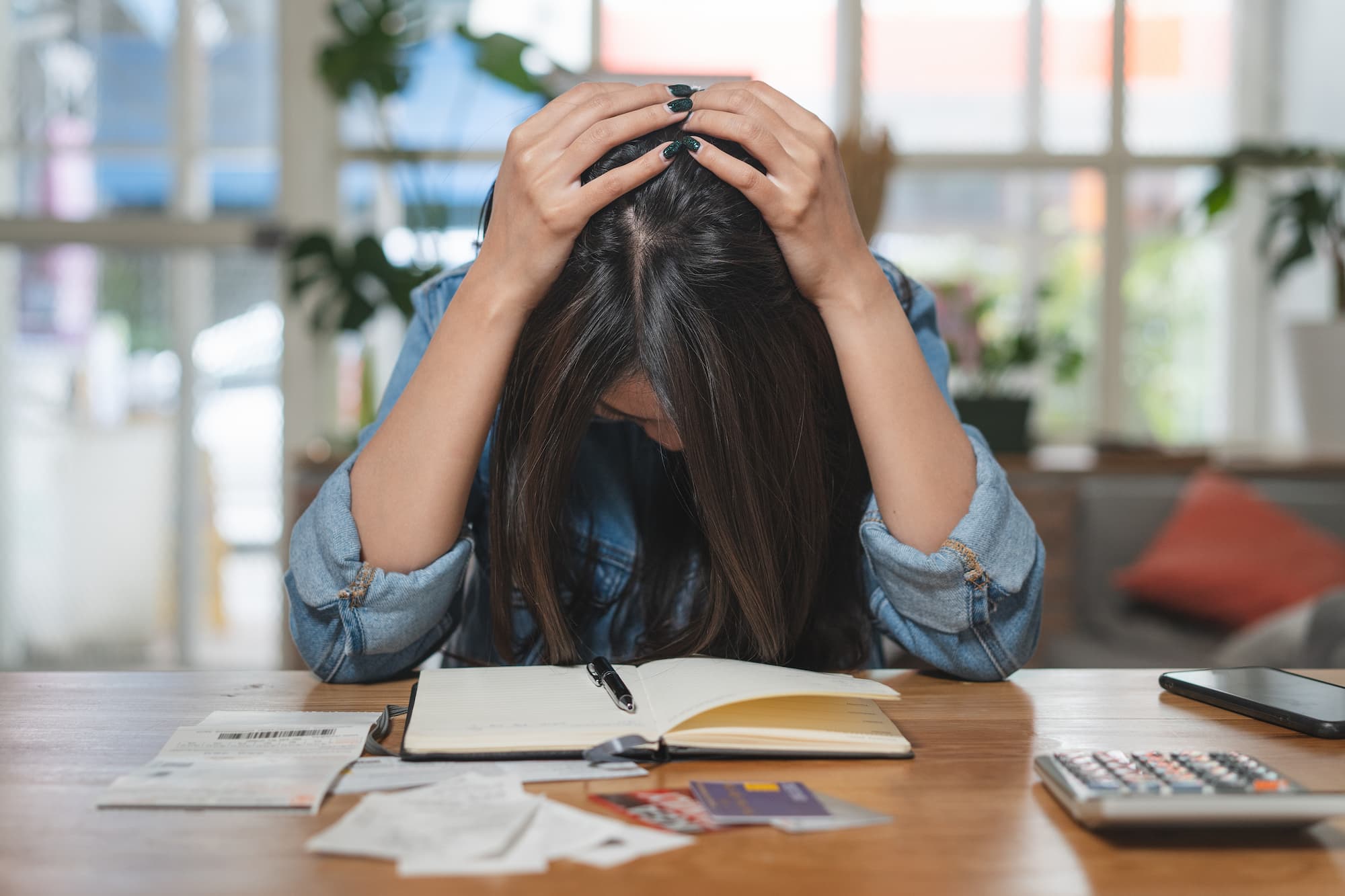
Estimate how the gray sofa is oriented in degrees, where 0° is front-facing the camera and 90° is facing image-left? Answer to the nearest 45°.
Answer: approximately 0°

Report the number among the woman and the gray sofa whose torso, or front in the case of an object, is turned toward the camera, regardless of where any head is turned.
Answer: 2

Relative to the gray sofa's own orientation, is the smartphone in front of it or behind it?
in front

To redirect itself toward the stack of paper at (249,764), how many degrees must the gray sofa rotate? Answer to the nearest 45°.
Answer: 0° — it already faces it

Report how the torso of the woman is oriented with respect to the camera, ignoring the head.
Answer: toward the camera

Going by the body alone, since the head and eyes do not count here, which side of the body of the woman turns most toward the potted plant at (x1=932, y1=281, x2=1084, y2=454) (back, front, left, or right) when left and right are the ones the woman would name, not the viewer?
back

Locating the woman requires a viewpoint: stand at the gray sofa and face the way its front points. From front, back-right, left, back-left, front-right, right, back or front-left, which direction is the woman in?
front

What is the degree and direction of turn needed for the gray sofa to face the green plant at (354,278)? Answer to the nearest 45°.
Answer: approximately 90° to its right
